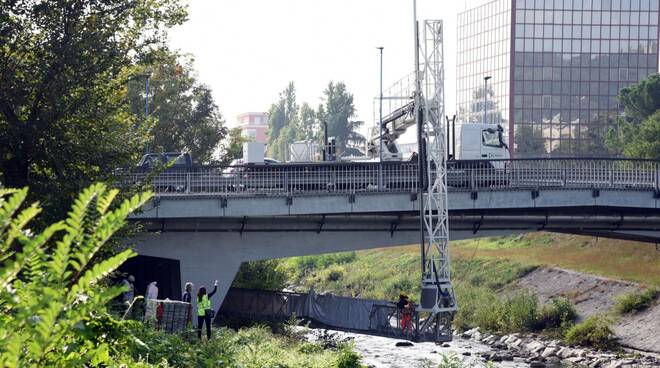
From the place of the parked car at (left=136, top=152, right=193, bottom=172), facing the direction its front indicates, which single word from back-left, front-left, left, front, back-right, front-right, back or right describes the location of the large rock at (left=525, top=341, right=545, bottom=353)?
back

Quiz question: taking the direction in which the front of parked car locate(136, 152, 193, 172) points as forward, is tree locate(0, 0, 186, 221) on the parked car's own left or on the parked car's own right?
on the parked car's own left

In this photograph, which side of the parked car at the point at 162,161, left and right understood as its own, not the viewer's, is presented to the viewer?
left

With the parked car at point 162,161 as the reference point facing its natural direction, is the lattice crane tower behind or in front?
behind

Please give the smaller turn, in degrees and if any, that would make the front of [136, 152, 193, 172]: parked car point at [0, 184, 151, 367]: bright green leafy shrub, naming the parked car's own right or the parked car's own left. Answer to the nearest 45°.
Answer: approximately 90° to the parked car's own left

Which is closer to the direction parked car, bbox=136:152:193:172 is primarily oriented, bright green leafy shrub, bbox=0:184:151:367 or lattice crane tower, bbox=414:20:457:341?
the bright green leafy shrub

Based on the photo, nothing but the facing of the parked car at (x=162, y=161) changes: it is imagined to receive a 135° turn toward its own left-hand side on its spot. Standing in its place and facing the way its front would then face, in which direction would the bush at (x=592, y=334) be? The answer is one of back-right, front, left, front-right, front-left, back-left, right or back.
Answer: front-left

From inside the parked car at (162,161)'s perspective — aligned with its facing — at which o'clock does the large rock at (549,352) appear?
The large rock is roughly at 6 o'clock from the parked car.
